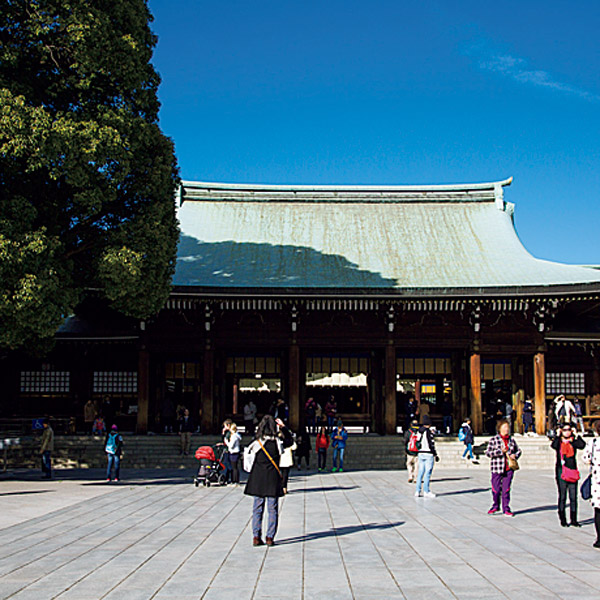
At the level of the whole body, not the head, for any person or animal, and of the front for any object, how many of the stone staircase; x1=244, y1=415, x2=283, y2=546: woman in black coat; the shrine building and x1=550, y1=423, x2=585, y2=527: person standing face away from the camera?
1

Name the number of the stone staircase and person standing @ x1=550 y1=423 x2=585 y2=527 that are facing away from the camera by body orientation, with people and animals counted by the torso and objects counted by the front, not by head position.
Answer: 0

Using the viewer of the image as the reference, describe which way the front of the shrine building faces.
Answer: facing the viewer

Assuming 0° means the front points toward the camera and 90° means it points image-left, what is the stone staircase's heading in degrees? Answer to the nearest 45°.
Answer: approximately 0°

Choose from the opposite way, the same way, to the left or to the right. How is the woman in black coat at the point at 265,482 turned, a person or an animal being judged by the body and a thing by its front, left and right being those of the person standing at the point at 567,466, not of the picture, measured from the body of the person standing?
the opposite way

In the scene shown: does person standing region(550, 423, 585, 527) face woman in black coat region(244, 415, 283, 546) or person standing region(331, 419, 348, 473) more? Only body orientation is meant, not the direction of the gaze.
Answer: the woman in black coat

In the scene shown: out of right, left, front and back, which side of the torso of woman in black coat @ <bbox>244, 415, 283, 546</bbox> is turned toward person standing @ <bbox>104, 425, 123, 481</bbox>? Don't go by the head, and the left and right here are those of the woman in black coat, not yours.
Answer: front

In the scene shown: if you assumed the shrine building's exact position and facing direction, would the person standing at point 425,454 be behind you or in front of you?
in front

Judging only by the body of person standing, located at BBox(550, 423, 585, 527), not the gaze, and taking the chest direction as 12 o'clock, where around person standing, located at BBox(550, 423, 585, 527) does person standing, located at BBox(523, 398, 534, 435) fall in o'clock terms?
person standing, located at BBox(523, 398, 534, 435) is roughly at 6 o'clock from person standing, located at BBox(550, 423, 585, 527).

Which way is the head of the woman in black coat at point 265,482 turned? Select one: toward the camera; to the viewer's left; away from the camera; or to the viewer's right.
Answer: away from the camera
